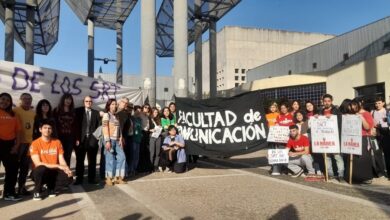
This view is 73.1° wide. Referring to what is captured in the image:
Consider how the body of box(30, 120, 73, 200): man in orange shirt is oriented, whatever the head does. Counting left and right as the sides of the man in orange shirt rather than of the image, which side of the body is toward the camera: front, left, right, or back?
front

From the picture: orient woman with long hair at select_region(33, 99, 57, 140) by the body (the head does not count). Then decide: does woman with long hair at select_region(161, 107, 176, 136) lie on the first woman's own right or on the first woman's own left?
on the first woman's own left

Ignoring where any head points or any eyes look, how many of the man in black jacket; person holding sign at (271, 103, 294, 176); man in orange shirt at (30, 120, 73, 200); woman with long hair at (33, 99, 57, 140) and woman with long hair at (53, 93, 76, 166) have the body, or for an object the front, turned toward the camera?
5

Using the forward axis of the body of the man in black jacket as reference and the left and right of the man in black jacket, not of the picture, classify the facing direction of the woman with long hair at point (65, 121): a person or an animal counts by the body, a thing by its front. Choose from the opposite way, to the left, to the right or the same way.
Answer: the same way

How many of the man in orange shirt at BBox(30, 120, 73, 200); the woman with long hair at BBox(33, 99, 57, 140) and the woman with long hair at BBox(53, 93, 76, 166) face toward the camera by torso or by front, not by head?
3

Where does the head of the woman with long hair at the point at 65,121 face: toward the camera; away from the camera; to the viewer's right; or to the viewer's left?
toward the camera

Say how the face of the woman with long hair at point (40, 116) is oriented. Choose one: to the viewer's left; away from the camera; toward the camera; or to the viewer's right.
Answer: toward the camera

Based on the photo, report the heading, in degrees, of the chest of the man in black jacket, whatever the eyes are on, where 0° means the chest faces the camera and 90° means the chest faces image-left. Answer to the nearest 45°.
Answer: approximately 0°

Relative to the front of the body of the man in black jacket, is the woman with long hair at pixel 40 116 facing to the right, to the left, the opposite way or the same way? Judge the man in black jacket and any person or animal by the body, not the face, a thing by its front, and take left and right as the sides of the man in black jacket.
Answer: the same way

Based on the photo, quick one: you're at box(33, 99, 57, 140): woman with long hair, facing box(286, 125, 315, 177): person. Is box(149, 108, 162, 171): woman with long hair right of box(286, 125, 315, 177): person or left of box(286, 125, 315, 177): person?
left

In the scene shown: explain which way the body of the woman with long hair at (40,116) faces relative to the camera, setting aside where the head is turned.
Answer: toward the camera

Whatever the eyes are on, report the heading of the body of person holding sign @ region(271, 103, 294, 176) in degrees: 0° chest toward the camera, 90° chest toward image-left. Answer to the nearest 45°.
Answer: approximately 0°

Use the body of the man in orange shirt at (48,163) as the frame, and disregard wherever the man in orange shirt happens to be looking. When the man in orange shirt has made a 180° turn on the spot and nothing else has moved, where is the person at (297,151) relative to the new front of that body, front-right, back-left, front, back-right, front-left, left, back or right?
right

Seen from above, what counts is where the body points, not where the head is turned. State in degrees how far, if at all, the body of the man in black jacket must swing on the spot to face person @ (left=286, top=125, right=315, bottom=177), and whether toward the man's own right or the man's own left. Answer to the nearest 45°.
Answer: approximately 90° to the man's own left

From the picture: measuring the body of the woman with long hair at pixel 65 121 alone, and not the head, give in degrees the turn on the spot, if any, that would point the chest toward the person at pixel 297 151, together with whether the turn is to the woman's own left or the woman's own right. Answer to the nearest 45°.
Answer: approximately 90° to the woman's own left

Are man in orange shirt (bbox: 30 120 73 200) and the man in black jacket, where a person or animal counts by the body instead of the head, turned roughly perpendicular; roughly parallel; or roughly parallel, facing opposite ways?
roughly parallel
